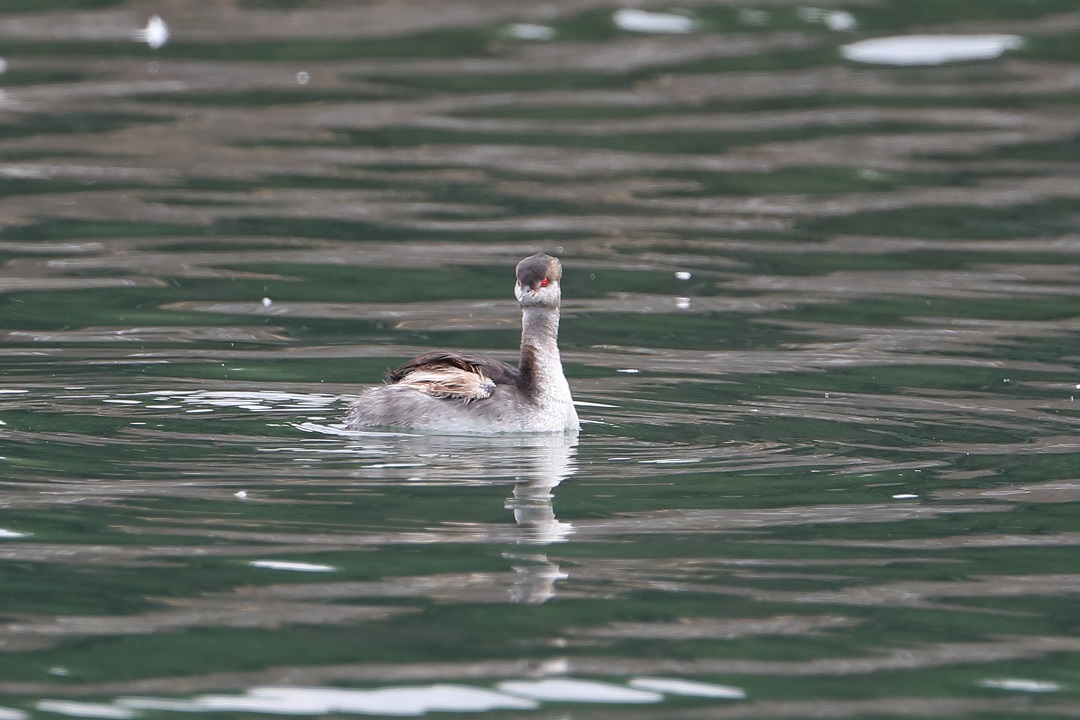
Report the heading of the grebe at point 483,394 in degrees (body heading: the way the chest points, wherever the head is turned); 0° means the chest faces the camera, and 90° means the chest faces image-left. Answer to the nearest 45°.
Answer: approximately 270°
